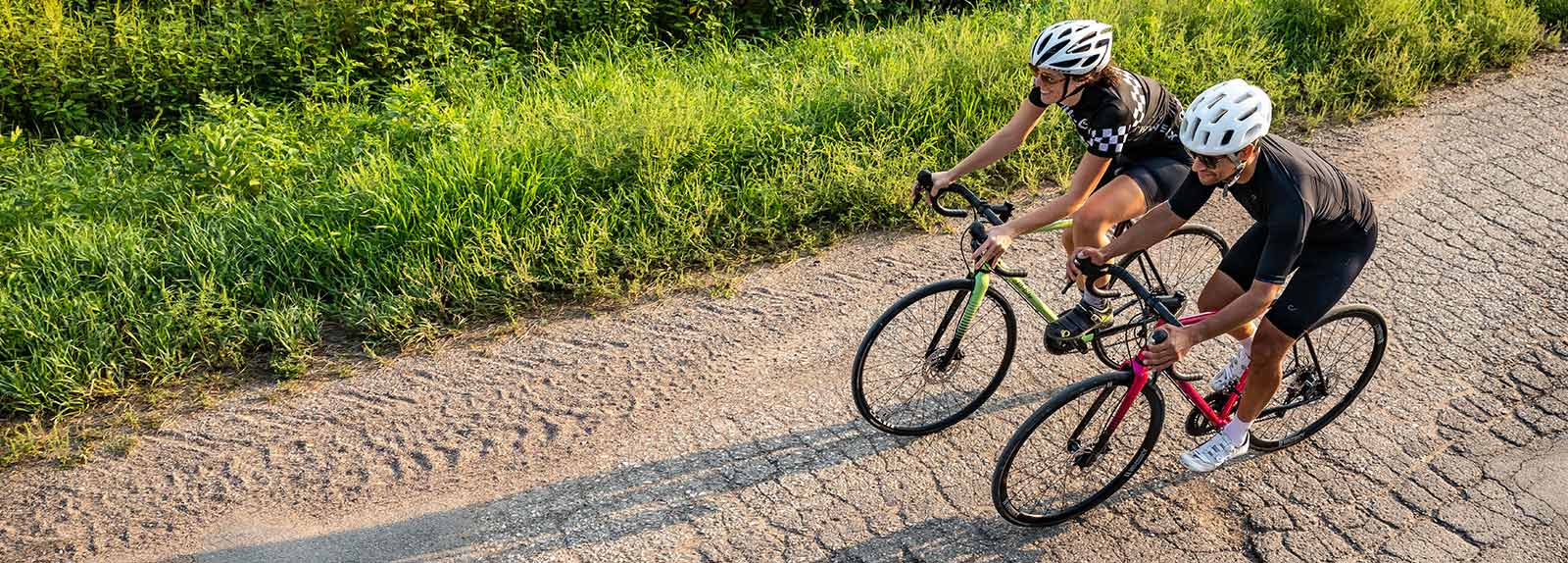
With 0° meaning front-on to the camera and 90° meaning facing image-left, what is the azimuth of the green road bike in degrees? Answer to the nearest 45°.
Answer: approximately 45°

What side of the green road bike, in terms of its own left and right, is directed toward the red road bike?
left

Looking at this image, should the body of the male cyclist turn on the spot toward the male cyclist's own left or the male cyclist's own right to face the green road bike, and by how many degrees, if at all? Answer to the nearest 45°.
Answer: approximately 45° to the male cyclist's own right

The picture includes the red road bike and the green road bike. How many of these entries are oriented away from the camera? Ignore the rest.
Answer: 0

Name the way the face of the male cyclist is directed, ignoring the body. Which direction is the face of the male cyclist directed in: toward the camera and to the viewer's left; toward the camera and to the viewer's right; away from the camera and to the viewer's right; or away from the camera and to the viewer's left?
toward the camera and to the viewer's left

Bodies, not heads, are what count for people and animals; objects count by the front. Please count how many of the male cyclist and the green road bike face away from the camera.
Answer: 0

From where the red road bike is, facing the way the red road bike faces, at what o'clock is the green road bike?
The green road bike is roughly at 2 o'clock from the red road bike.

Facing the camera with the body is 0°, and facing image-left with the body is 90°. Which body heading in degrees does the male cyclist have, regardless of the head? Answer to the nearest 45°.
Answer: approximately 45°

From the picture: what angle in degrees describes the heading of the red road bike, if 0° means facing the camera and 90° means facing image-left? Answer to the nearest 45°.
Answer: approximately 45°
